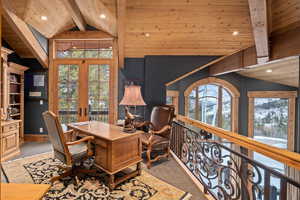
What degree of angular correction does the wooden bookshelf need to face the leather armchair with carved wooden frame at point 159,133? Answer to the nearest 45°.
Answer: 0° — it already faces it

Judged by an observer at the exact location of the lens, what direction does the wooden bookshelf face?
facing the viewer and to the right of the viewer

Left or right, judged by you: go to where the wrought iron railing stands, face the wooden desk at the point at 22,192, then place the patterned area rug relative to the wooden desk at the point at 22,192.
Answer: right

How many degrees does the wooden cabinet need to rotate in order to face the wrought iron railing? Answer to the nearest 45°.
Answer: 0° — it already faces it

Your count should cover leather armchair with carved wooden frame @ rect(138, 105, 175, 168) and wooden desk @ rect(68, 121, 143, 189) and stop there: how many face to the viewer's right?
0

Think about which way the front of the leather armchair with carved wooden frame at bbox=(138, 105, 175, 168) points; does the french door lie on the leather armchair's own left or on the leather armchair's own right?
on the leather armchair's own right

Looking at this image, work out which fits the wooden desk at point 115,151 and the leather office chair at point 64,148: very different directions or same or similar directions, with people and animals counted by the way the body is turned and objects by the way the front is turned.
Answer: very different directions

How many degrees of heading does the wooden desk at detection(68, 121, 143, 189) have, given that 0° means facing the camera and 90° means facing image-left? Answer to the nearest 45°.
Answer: approximately 45°

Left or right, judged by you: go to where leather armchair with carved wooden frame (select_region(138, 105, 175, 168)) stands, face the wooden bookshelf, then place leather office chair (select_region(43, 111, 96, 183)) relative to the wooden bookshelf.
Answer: left

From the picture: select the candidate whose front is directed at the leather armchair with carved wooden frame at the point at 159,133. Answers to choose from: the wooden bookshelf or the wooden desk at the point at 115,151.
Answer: the wooden bookshelf

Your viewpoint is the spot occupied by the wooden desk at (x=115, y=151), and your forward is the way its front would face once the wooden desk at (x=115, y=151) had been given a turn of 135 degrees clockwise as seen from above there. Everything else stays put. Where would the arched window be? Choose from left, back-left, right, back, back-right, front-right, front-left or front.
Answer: front-right

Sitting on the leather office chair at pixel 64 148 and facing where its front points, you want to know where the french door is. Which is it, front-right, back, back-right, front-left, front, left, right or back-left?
front-left

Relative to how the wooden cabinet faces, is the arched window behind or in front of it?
in front

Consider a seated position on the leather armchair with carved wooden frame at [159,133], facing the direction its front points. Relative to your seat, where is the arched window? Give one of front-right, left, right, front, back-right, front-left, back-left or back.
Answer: back

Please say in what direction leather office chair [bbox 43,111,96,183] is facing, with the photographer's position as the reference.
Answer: facing away from the viewer and to the right of the viewer
